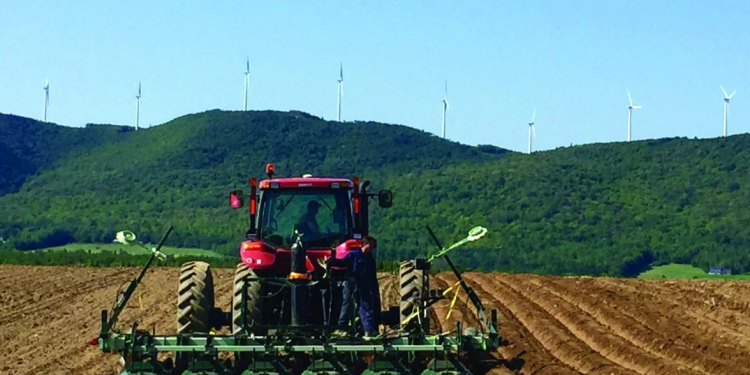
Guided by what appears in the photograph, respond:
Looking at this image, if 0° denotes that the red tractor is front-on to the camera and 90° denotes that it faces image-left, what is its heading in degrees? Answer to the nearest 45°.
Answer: approximately 180°
